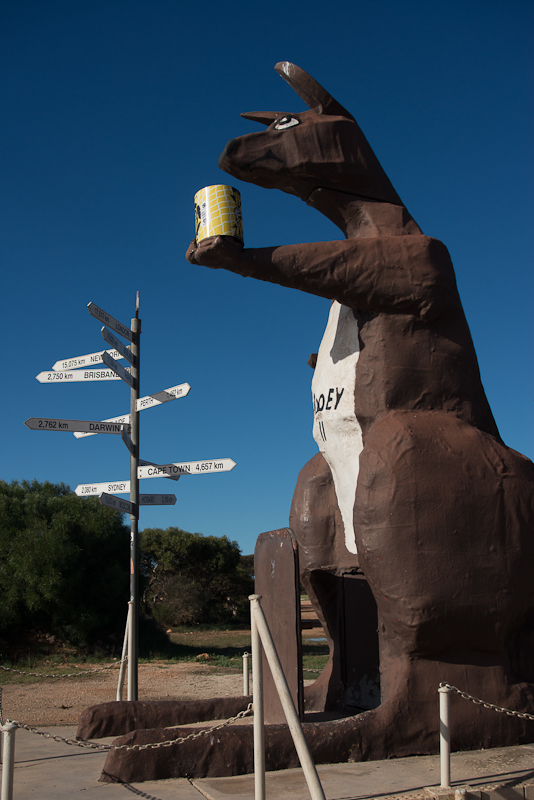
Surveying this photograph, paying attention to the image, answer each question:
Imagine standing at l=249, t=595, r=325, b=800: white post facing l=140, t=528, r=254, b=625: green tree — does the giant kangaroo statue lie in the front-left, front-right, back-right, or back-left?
front-right

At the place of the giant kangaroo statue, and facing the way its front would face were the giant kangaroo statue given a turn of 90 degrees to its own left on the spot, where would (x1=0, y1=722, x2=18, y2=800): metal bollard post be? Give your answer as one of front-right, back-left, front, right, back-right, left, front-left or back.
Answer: front-right

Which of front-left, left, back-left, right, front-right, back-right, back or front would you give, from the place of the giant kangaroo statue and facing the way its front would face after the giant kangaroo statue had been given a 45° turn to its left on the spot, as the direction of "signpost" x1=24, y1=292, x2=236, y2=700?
right

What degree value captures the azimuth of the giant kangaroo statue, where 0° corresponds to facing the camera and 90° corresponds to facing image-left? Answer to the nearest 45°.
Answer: approximately 90°

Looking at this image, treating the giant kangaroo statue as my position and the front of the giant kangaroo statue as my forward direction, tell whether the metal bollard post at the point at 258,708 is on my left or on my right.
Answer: on my left

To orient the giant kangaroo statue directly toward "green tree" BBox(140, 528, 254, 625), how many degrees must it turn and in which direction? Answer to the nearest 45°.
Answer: approximately 90° to its right

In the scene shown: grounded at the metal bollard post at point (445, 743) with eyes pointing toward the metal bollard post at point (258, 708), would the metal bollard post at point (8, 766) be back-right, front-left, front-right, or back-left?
front-right

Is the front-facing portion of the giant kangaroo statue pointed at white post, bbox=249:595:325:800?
no
